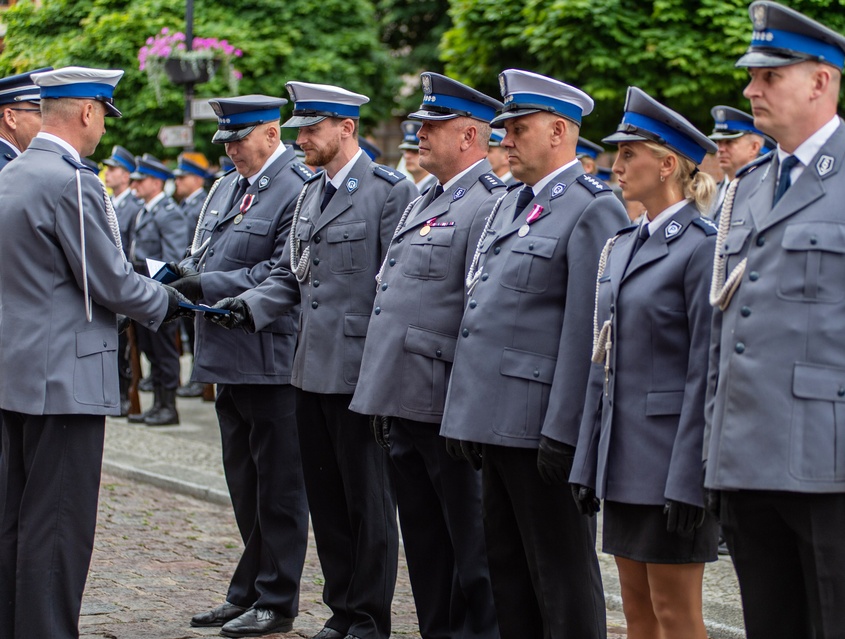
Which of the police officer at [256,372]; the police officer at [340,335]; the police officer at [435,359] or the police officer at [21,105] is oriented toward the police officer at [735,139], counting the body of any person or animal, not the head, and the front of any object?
the police officer at [21,105]

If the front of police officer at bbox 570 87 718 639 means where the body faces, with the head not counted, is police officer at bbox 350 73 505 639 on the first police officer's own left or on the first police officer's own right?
on the first police officer's own right

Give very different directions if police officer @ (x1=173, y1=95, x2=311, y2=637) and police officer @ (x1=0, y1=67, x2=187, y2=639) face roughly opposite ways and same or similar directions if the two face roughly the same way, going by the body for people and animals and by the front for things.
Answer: very different directions

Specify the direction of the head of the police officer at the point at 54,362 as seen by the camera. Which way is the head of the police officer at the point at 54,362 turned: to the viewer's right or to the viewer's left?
to the viewer's right

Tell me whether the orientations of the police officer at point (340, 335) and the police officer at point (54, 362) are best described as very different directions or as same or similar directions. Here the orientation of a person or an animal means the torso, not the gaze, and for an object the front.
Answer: very different directions

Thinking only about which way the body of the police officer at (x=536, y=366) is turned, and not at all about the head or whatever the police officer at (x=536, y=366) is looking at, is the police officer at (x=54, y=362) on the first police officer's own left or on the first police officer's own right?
on the first police officer's own right
